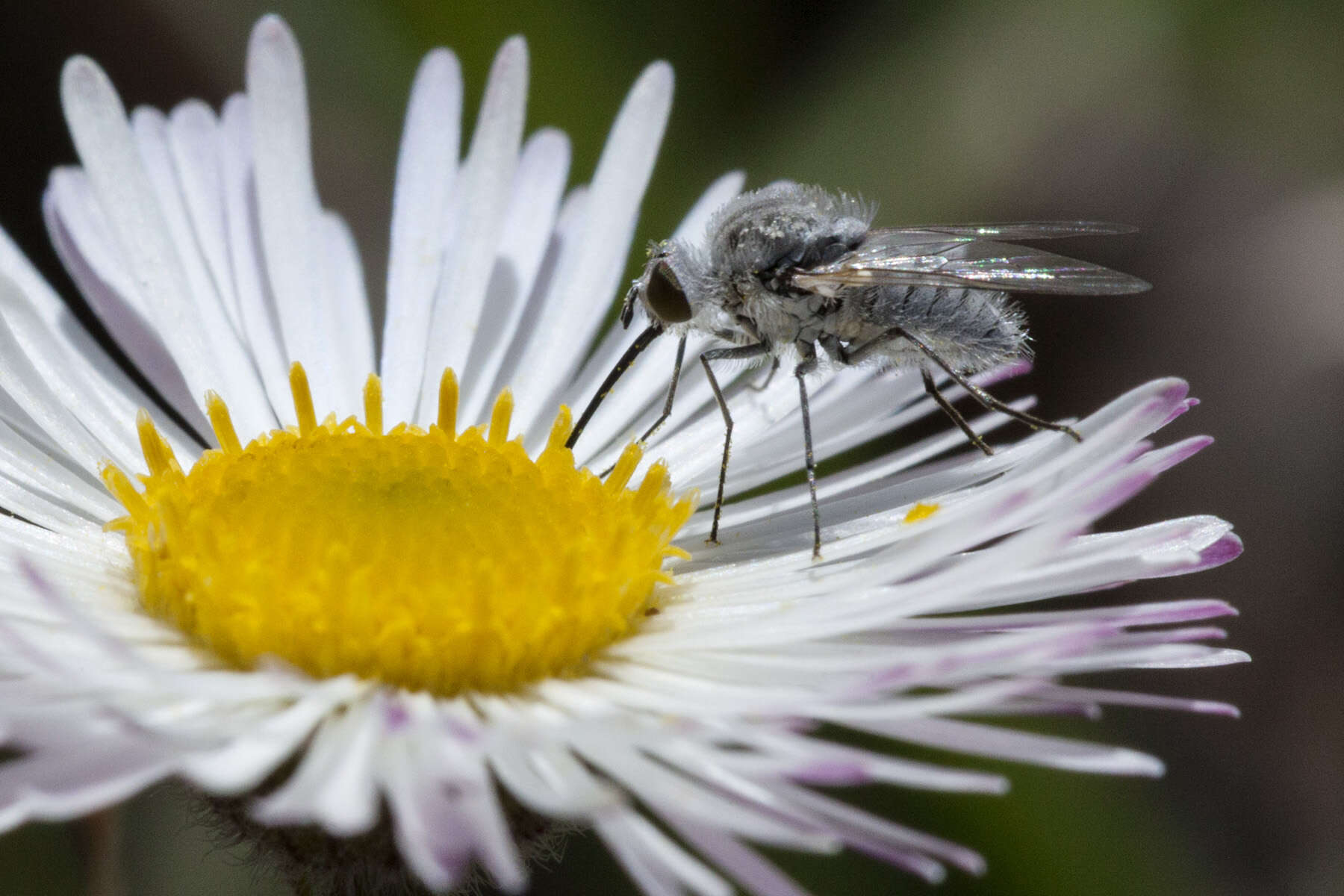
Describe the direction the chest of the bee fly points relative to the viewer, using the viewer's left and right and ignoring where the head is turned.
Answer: facing to the left of the viewer
